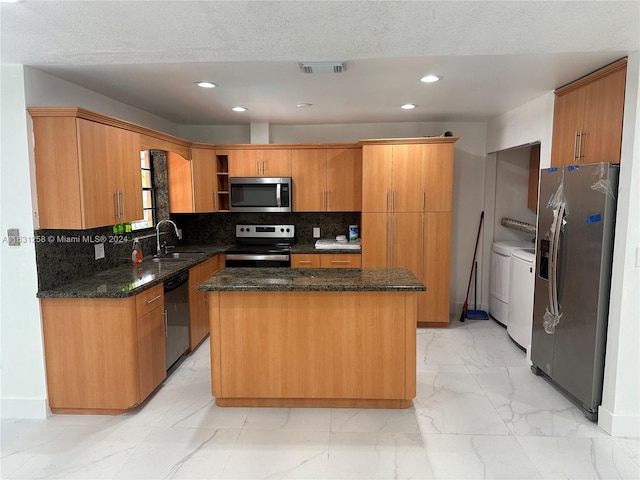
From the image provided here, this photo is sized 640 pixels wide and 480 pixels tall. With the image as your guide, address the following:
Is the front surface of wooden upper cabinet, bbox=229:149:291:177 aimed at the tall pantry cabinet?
no

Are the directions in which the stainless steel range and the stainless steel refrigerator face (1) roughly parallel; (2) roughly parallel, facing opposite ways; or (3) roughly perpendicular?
roughly perpendicular

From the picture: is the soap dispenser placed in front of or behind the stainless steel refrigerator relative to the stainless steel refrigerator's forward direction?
in front

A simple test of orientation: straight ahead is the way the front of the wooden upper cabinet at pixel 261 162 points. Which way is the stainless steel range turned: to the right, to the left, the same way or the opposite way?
the same way

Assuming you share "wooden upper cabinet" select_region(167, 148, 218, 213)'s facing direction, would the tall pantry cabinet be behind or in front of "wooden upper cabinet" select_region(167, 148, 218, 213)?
in front

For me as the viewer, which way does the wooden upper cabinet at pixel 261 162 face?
facing the viewer

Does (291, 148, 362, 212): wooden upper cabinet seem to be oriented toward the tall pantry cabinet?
no

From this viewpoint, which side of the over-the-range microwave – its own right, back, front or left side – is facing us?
front

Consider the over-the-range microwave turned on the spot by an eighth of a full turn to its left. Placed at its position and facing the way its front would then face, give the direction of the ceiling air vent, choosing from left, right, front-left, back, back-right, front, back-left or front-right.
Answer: front-right

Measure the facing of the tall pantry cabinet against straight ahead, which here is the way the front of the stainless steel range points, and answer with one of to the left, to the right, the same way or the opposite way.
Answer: the same way

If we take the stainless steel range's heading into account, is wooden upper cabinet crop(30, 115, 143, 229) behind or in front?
in front

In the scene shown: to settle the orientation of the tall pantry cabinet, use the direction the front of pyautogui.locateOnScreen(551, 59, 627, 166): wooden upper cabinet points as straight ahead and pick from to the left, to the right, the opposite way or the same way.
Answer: to the left

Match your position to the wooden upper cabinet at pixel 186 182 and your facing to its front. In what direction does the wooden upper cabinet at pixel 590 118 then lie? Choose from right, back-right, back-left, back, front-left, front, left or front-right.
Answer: front

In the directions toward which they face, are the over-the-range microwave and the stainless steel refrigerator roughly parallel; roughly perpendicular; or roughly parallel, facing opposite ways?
roughly perpendicular

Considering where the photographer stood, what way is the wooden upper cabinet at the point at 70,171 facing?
facing the viewer and to the right of the viewer

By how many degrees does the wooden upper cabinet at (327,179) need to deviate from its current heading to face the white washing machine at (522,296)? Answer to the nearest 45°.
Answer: approximately 45° to its left

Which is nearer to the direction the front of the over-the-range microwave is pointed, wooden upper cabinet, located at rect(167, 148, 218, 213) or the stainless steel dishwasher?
the stainless steel dishwasher

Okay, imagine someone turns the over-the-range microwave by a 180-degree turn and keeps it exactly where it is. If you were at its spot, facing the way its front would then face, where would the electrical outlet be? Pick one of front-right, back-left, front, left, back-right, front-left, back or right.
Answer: back-left
